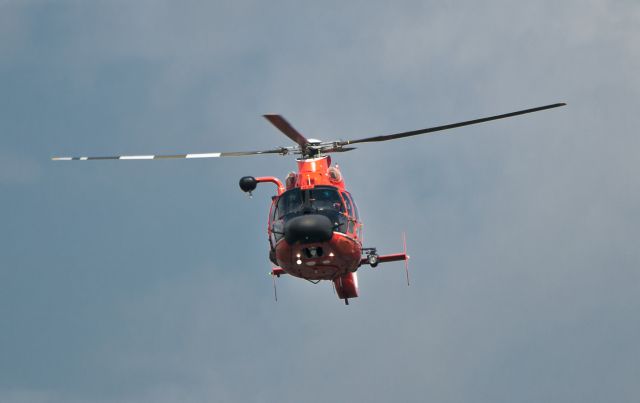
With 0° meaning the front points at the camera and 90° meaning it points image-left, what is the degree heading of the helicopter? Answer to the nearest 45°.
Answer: approximately 0°
